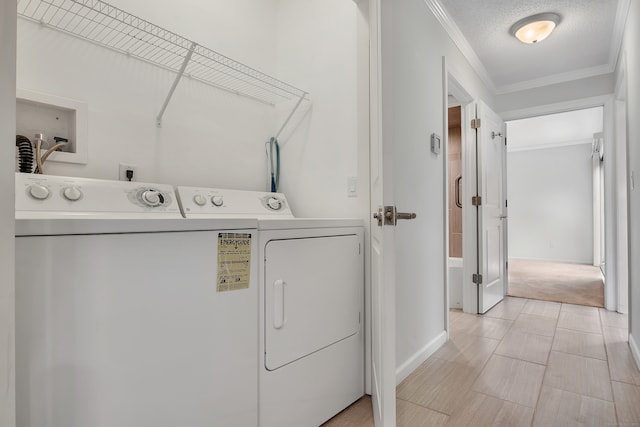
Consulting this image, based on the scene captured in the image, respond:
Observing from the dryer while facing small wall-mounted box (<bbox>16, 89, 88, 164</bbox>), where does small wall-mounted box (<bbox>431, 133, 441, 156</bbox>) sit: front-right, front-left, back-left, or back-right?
back-right

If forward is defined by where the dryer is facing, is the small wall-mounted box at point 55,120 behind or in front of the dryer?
behind

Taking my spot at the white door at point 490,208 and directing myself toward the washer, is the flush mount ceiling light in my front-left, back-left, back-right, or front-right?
front-left

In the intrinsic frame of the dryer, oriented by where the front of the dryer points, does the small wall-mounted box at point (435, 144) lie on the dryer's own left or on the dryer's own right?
on the dryer's own left

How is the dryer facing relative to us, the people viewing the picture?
facing the viewer and to the right of the viewer

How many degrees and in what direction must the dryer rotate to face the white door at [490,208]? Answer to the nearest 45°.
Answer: approximately 90° to its left

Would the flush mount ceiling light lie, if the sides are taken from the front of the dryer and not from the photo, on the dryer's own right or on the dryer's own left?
on the dryer's own left
